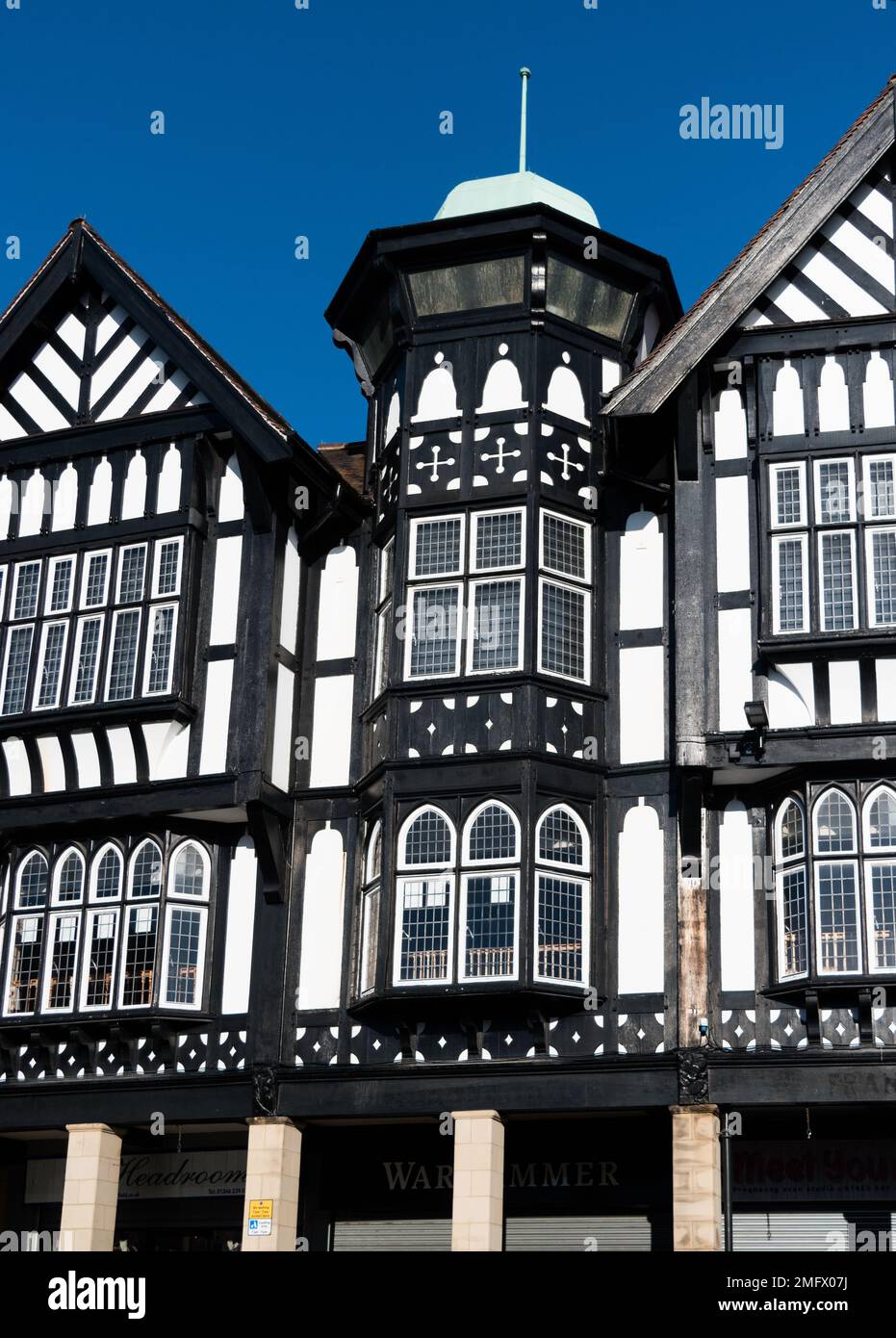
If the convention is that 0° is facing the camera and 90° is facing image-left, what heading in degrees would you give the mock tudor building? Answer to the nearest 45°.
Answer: approximately 0°
